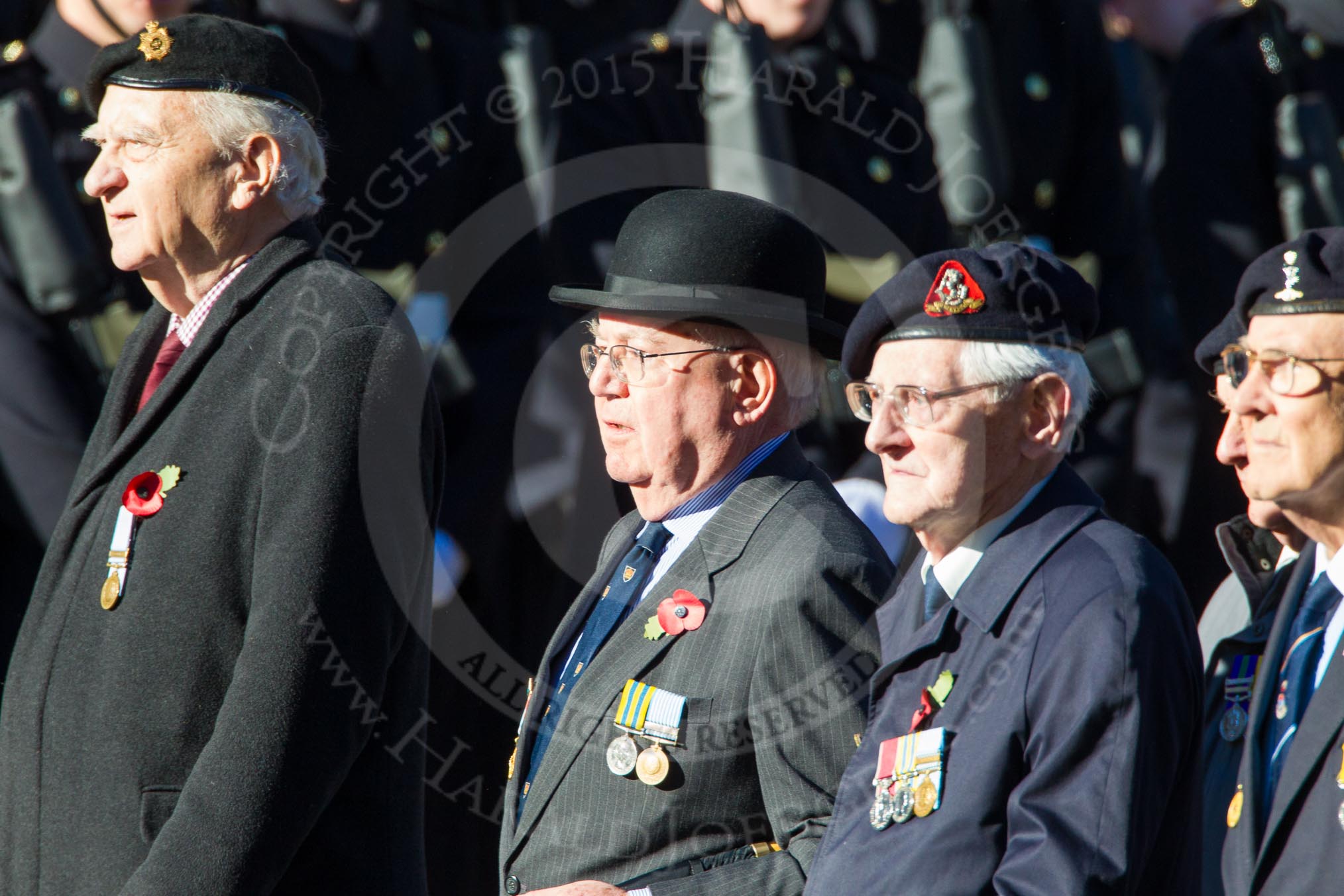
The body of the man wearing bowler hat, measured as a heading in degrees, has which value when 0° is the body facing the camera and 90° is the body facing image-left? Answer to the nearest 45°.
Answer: approximately 45°

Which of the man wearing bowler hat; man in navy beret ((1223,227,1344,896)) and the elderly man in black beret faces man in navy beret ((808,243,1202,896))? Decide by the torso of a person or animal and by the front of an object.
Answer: man in navy beret ((1223,227,1344,896))

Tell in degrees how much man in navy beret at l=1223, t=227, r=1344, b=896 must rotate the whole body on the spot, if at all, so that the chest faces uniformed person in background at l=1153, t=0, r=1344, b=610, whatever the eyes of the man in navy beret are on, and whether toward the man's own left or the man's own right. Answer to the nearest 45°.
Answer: approximately 135° to the man's own right

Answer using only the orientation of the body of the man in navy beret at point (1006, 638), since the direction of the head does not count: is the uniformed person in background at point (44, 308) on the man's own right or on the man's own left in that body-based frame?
on the man's own right

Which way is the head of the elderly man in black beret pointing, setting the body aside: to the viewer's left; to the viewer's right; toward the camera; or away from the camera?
to the viewer's left

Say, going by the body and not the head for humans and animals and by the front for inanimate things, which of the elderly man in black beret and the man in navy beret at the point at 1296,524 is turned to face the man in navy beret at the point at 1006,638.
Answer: the man in navy beret at the point at 1296,524

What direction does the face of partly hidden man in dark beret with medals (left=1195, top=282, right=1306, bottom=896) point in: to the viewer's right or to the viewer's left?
to the viewer's left
